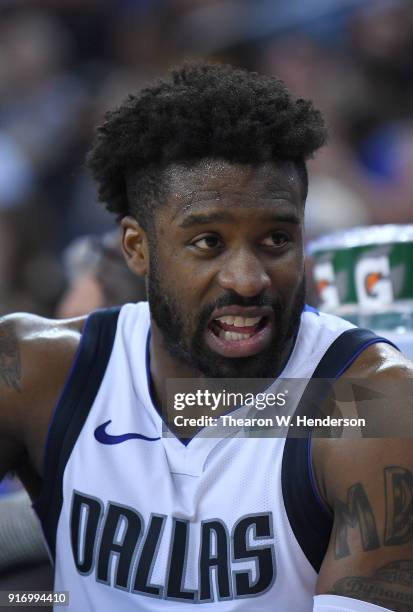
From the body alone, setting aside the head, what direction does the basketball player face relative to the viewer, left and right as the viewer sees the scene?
facing the viewer
